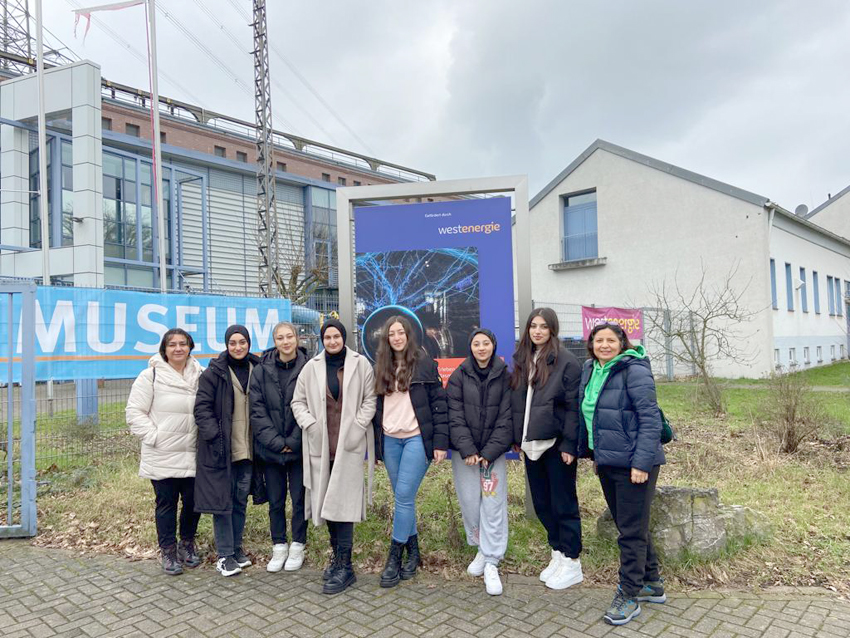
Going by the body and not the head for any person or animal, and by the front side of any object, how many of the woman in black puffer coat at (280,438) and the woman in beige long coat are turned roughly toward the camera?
2

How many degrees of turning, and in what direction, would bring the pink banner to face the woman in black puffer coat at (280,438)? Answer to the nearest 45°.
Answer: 0° — it already faces them

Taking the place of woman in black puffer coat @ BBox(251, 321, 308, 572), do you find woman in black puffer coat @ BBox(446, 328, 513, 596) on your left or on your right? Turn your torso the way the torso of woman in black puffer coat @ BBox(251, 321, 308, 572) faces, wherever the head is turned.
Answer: on your left

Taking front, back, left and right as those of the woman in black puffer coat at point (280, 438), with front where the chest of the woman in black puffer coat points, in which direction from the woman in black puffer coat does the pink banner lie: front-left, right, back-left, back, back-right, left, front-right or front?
back-left

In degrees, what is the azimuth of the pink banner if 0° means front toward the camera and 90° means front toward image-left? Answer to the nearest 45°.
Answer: approximately 0°

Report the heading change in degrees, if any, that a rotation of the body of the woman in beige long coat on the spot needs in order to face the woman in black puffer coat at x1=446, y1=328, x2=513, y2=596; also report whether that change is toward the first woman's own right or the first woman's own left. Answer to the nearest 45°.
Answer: approximately 90° to the first woman's own left

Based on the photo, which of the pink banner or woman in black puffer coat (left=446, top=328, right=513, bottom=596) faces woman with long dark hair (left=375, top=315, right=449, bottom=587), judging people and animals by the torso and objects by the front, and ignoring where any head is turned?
the pink banner

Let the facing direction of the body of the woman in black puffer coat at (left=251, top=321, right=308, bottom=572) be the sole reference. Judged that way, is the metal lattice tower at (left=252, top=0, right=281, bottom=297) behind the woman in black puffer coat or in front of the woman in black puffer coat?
behind

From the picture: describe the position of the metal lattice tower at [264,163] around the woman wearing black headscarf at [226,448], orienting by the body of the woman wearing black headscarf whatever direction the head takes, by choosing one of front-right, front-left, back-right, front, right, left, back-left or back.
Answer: back-left
